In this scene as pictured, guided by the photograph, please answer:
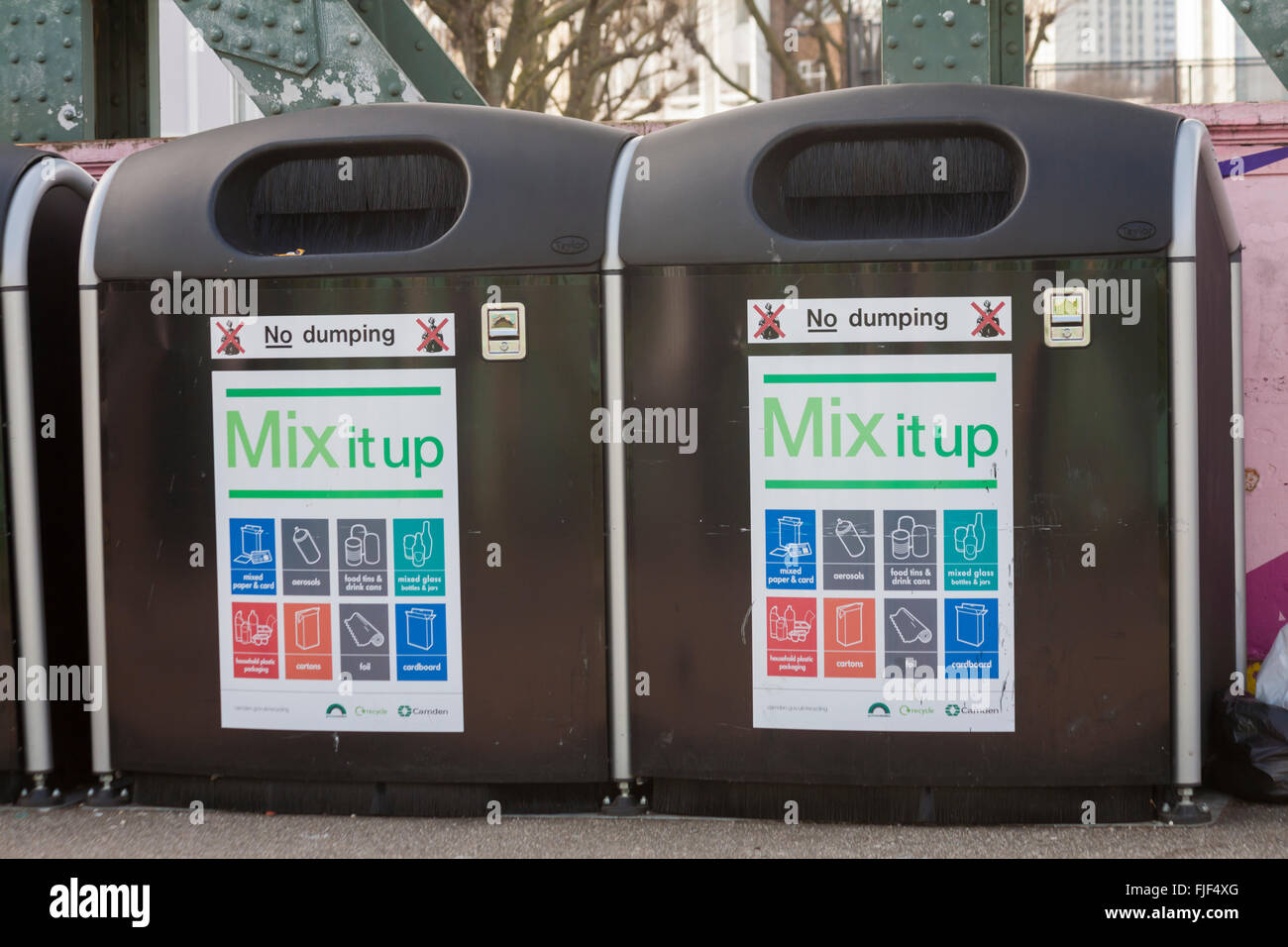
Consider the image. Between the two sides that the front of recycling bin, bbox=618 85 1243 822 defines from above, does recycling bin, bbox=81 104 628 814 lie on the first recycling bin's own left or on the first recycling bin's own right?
on the first recycling bin's own right

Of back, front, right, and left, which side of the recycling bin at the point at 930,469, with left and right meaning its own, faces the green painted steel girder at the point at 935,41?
back

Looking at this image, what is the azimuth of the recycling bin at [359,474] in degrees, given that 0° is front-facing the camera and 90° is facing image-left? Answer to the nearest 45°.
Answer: approximately 0°

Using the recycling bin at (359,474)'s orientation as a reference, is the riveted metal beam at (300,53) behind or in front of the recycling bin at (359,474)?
behind

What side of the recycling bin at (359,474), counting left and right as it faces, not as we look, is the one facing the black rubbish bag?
left

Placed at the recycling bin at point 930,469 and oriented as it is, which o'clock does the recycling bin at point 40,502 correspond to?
the recycling bin at point 40,502 is roughly at 3 o'clock from the recycling bin at point 930,469.

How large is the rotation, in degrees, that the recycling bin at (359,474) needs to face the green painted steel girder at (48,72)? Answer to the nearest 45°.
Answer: approximately 135° to its right

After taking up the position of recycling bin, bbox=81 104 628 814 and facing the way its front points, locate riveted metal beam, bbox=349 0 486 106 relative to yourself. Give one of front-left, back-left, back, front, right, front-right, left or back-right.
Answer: back

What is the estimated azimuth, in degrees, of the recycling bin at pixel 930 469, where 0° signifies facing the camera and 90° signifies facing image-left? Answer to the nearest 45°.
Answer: approximately 0°

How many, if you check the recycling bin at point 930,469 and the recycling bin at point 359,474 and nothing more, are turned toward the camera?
2
